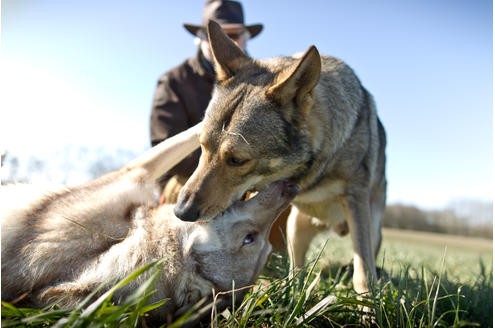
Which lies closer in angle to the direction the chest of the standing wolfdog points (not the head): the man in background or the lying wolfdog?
the lying wolfdog

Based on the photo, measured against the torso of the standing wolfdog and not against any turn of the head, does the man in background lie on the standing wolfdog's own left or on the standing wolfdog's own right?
on the standing wolfdog's own right

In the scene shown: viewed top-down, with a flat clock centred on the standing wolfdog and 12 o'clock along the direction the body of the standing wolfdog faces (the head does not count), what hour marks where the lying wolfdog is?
The lying wolfdog is roughly at 12 o'clock from the standing wolfdog.

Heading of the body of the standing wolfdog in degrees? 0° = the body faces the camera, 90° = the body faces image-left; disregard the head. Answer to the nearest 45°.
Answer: approximately 45°
